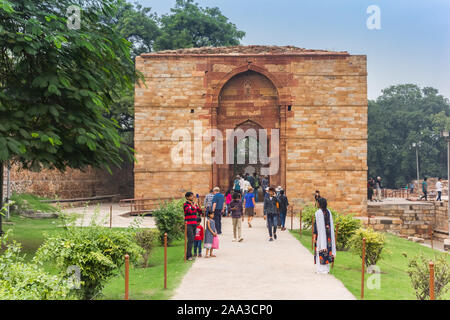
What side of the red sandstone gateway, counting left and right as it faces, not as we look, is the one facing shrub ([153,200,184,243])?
front

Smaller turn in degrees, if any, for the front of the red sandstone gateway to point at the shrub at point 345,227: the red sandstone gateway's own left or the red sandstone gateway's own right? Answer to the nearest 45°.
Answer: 0° — it already faces it

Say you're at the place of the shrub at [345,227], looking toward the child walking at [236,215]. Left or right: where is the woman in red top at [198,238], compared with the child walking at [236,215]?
left

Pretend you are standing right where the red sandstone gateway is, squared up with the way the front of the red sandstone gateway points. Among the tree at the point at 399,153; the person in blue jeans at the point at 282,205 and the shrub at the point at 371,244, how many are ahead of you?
2

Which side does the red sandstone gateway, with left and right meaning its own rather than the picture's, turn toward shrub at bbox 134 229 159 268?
front

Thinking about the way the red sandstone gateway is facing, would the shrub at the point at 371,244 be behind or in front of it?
in front

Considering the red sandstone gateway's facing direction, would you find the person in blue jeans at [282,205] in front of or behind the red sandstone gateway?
in front

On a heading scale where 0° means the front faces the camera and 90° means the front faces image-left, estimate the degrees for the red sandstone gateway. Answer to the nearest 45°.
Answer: approximately 0°

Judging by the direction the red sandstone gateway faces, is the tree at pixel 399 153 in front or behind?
behind

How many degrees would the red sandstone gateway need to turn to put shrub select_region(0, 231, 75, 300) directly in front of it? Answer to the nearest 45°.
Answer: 0° — it already faces it

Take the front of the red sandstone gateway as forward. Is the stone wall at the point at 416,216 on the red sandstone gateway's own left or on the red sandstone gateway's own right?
on the red sandstone gateway's own left

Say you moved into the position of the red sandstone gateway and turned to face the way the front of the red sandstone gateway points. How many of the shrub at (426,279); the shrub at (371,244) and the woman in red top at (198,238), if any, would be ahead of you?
3

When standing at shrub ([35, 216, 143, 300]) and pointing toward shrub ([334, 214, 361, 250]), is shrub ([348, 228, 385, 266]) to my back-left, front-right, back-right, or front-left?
front-right

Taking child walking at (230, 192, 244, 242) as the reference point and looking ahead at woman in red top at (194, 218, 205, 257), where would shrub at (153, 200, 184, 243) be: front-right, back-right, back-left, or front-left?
front-right
